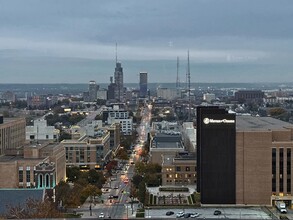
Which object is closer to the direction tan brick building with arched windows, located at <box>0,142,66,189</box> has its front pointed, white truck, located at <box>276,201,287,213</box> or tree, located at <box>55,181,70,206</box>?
the tree

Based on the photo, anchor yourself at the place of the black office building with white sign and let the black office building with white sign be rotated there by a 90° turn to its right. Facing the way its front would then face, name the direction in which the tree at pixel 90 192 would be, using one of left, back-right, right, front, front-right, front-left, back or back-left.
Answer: front

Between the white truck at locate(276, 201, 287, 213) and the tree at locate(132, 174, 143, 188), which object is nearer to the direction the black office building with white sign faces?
the white truck

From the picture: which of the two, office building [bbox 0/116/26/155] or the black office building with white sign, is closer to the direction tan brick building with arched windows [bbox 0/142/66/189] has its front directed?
the black office building with white sign

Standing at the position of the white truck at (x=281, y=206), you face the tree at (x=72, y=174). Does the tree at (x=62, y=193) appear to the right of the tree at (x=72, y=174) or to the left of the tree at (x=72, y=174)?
left

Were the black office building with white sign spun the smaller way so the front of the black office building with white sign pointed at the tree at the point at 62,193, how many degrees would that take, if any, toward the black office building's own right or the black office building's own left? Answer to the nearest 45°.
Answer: approximately 90° to the black office building's own right

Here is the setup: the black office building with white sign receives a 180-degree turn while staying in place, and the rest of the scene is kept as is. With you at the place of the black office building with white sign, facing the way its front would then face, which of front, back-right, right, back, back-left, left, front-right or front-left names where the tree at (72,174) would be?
front-left

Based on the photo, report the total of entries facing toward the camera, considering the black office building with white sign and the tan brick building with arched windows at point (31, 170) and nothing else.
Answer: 2

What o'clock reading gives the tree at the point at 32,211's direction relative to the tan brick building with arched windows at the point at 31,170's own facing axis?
The tree is roughly at 12 o'clock from the tan brick building with arched windows.

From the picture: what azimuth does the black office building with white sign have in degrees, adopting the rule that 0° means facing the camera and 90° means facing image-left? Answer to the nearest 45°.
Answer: approximately 0°

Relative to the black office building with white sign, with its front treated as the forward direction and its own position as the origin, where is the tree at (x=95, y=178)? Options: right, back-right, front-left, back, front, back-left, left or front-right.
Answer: back-right

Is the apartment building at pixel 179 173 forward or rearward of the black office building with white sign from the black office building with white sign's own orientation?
rearward

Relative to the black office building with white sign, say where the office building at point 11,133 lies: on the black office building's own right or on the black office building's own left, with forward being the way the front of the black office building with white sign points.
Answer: on the black office building's own right
